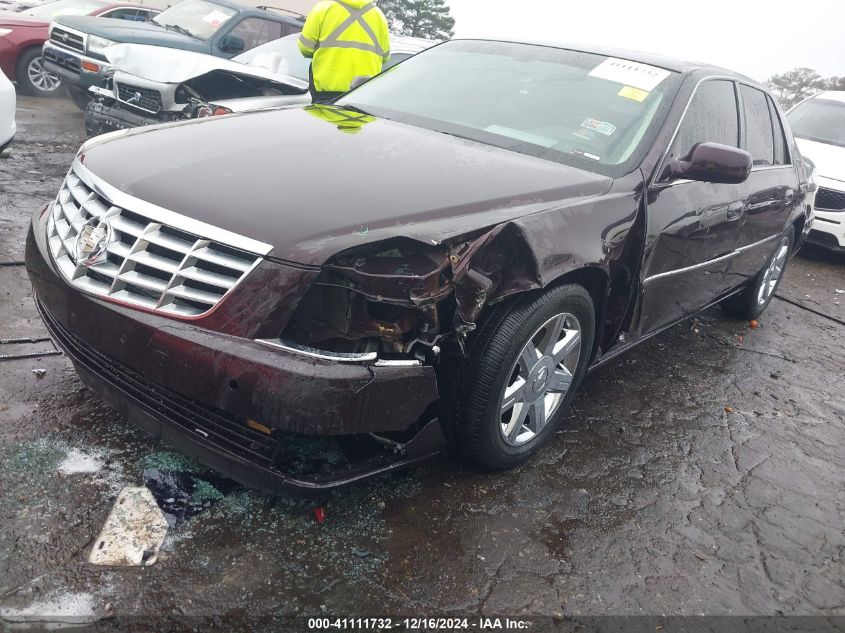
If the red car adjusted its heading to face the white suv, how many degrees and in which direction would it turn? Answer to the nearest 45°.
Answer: approximately 90° to its left

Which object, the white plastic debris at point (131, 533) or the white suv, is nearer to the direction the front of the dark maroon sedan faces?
the white plastic debris

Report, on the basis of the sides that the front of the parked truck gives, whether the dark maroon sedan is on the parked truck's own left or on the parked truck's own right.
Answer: on the parked truck's own left

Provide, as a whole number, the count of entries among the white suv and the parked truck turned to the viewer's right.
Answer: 0

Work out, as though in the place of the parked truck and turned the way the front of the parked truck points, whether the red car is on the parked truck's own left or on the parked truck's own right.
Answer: on the parked truck's own right

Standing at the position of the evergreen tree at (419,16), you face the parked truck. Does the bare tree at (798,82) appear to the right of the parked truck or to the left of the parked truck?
left

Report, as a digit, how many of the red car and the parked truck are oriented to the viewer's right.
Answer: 0

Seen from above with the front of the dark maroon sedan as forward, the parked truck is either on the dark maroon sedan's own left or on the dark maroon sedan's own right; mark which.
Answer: on the dark maroon sedan's own right

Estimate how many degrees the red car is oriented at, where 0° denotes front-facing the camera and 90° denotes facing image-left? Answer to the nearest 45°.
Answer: approximately 45°

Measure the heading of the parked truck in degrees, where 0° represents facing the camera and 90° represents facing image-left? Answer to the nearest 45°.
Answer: approximately 45°

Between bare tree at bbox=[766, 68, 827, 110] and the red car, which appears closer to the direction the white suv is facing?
the red car

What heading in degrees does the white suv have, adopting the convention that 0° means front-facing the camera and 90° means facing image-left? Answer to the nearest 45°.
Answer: approximately 45°
